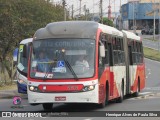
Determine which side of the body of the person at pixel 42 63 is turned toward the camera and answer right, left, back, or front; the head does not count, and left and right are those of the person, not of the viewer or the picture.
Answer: front

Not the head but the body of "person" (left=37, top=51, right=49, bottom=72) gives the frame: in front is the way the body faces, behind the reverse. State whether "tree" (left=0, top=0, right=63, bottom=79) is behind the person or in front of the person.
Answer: behind

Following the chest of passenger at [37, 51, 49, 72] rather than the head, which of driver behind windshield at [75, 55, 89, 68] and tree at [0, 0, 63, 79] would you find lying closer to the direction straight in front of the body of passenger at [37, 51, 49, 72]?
the driver behind windshield

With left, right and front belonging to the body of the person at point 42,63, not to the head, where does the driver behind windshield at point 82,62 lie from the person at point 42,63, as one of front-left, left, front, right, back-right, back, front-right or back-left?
left

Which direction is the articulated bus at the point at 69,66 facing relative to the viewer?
toward the camera

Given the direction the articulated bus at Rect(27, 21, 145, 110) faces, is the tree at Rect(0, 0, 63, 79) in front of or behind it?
behind
